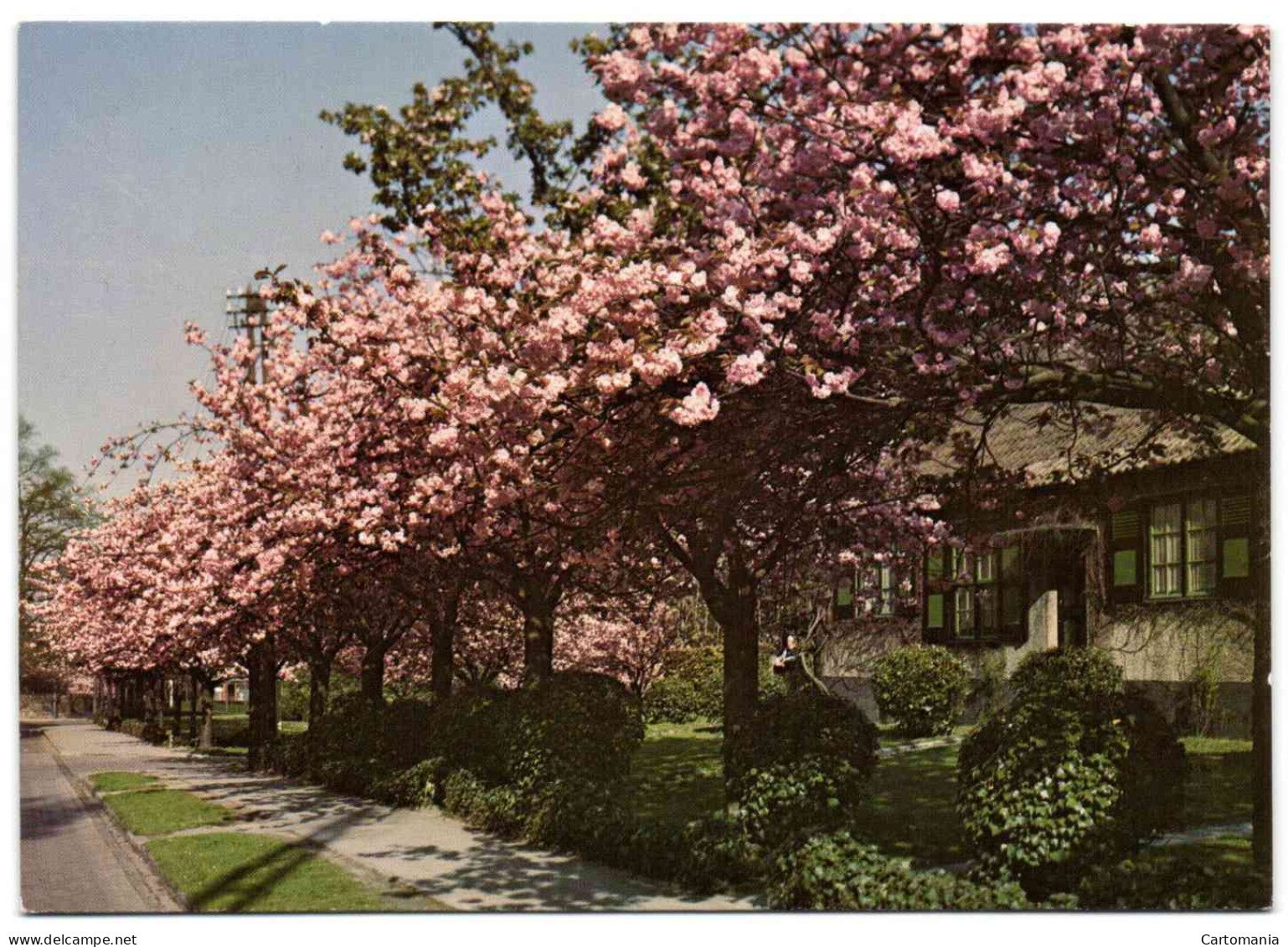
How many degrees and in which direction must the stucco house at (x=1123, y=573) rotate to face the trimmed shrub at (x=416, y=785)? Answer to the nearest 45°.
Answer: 0° — it already faces it

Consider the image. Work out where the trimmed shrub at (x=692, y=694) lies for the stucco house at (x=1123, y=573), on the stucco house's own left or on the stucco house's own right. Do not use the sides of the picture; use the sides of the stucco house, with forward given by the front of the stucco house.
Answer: on the stucco house's own right

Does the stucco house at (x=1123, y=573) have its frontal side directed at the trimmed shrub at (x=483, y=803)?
yes

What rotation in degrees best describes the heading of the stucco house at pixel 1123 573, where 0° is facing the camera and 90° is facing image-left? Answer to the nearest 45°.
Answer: approximately 45°

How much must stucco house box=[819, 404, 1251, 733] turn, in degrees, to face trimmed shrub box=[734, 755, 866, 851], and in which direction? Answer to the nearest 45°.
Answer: approximately 45° to its left
